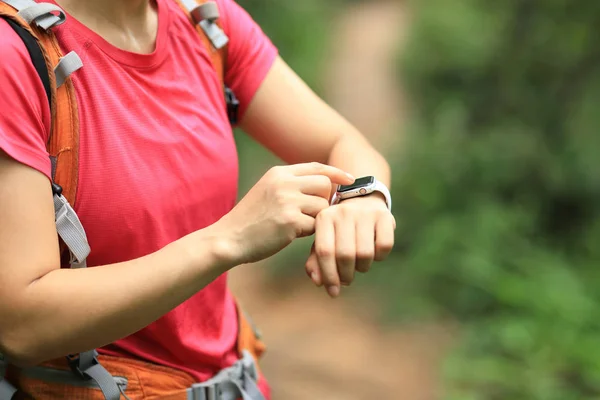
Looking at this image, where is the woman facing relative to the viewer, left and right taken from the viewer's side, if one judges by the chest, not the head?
facing the viewer and to the right of the viewer
